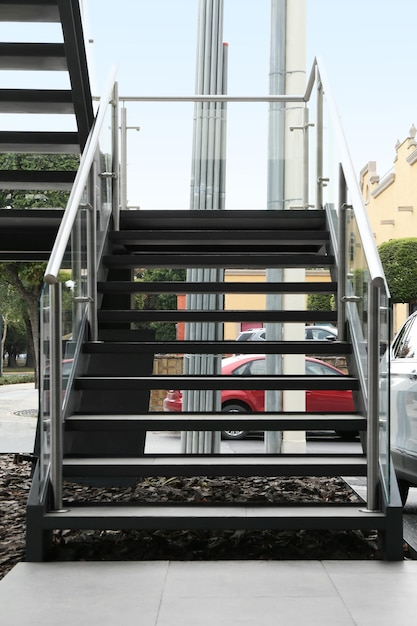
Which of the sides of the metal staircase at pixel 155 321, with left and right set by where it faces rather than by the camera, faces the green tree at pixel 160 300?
back

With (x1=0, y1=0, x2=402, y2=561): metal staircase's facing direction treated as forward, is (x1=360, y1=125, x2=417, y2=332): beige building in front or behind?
behind

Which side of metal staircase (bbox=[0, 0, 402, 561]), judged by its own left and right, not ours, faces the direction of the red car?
back

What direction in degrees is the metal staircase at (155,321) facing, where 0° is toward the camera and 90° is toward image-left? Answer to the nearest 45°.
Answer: approximately 0°

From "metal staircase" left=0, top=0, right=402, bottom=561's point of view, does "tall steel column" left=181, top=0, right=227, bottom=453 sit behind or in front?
behind

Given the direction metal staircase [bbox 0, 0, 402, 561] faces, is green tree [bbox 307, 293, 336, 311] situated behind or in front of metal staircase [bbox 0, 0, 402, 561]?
behind
